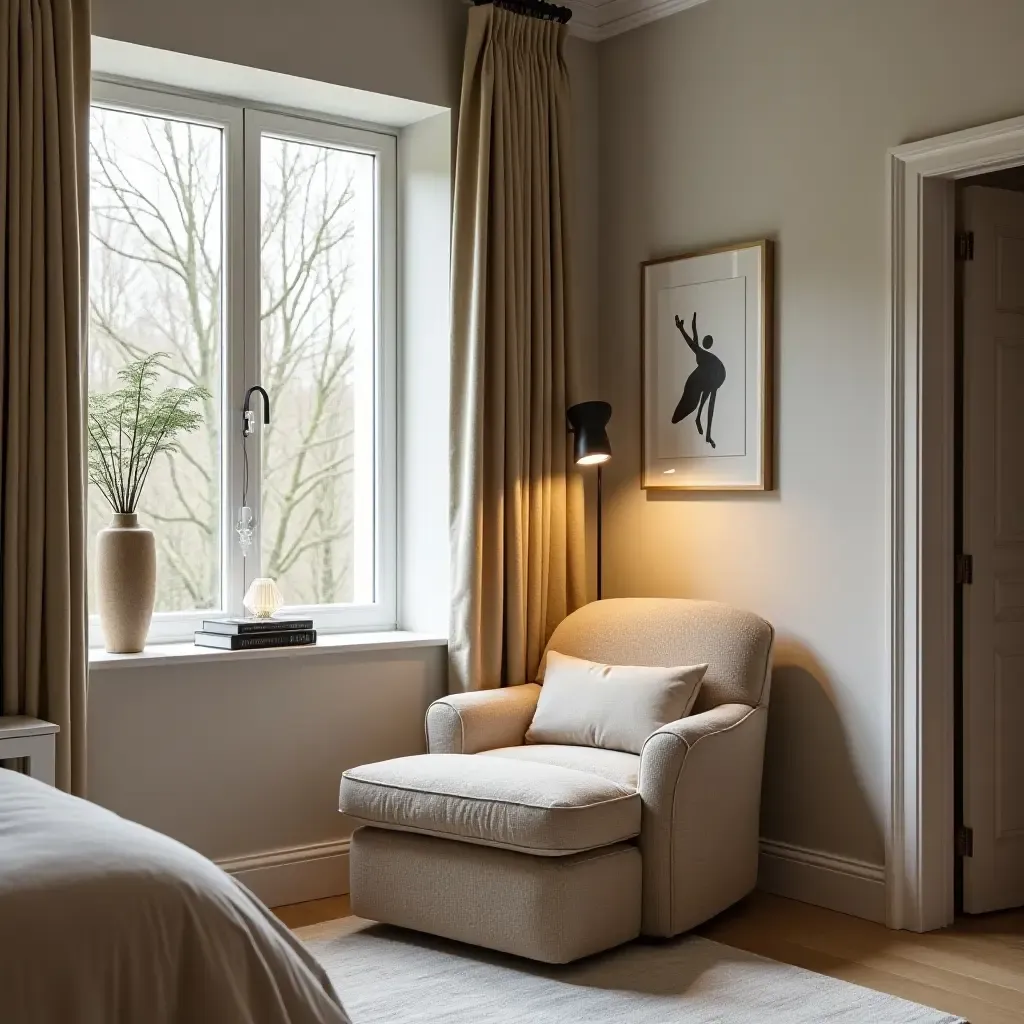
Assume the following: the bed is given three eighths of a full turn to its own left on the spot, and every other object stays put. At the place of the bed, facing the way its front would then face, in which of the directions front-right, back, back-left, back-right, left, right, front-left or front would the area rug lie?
right

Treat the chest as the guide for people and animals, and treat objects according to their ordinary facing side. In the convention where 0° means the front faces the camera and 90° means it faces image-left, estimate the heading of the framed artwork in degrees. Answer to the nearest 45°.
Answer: approximately 45°

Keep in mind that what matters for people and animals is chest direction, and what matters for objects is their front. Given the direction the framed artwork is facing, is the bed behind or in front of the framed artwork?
in front

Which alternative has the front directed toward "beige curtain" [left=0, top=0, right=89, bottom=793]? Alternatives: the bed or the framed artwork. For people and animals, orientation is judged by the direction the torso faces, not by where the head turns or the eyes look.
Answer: the framed artwork

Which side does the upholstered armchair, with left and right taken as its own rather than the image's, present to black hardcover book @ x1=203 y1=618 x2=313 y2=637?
right

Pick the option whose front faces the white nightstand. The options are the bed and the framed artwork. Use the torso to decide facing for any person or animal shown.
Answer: the framed artwork

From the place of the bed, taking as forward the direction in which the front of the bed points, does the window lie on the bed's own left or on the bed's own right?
on the bed's own left

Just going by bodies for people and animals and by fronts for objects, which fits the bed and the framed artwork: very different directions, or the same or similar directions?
very different directions
